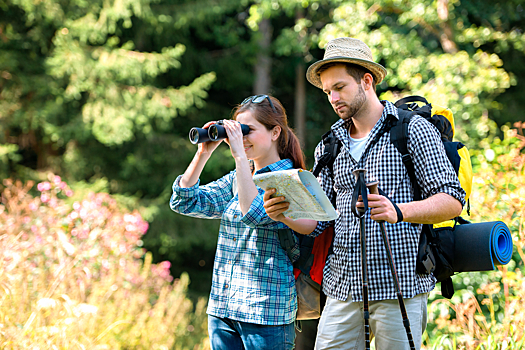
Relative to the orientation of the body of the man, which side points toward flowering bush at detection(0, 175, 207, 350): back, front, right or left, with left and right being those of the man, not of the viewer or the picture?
right

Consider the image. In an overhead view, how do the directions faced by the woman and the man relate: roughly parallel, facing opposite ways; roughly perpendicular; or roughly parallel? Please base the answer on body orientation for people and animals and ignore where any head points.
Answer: roughly parallel

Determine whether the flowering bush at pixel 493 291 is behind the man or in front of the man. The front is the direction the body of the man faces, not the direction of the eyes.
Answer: behind

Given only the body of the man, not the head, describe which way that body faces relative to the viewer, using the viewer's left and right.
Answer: facing the viewer and to the left of the viewer

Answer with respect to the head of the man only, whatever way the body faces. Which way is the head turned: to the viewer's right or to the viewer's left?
to the viewer's left

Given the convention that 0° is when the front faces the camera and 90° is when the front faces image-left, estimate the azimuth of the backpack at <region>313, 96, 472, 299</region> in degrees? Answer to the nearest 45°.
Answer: approximately 225°

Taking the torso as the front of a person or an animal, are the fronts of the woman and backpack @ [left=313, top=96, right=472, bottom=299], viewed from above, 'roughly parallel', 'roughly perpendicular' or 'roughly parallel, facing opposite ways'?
roughly parallel, facing opposite ways

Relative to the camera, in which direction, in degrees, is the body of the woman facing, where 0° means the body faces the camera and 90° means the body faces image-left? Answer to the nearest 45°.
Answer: approximately 45°

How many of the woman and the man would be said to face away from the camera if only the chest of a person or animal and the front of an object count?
0

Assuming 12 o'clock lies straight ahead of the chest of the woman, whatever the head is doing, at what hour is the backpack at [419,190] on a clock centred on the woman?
The backpack is roughly at 8 o'clock from the woman.
